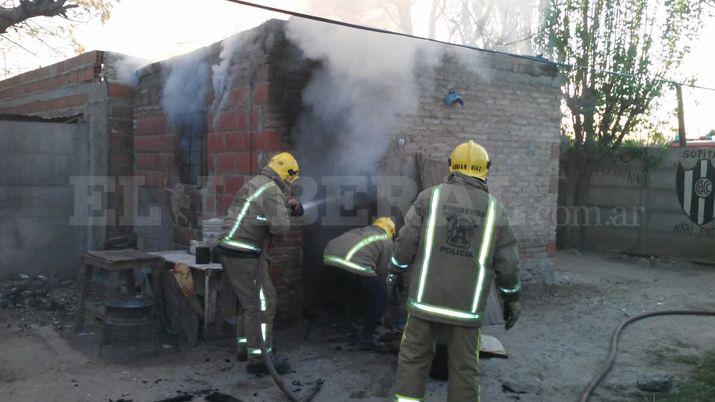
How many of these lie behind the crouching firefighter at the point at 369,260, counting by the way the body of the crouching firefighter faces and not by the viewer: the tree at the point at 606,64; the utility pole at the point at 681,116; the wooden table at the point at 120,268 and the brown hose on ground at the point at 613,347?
1

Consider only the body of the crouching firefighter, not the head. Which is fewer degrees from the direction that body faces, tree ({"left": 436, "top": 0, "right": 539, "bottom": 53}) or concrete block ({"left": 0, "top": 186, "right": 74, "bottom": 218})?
the tree

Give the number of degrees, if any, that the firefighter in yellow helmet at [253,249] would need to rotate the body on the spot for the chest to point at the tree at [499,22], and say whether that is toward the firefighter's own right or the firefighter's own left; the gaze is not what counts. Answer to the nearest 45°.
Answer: approximately 45° to the firefighter's own left

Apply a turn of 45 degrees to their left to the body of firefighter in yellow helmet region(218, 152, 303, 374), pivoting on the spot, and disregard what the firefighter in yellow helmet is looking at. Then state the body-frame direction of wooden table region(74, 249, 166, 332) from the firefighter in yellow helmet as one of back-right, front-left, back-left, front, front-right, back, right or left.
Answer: left

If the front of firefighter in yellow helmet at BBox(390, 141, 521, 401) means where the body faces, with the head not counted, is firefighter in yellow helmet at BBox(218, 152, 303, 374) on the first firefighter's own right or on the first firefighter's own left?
on the first firefighter's own left

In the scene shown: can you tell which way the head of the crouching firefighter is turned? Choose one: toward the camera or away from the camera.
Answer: away from the camera

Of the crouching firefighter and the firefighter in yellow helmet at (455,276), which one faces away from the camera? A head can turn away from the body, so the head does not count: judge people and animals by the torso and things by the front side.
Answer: the firefighter in yellow helmet

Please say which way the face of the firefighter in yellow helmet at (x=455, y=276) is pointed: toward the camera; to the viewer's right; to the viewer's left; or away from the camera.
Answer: away from the camera

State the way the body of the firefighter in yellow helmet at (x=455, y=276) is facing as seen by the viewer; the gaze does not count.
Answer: away from the camera

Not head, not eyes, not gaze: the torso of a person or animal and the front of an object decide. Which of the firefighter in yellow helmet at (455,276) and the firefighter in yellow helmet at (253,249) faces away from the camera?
the firefighter in yellow helmet at (455,276)

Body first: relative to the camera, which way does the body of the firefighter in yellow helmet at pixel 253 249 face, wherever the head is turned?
to the viewer's right

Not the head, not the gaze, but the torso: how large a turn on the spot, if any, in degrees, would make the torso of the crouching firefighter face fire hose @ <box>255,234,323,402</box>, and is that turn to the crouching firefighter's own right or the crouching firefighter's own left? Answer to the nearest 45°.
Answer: approximately 135° to the crouching firefighter's own right

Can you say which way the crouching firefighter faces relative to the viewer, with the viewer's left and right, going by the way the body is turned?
facing to the right of the viewer
